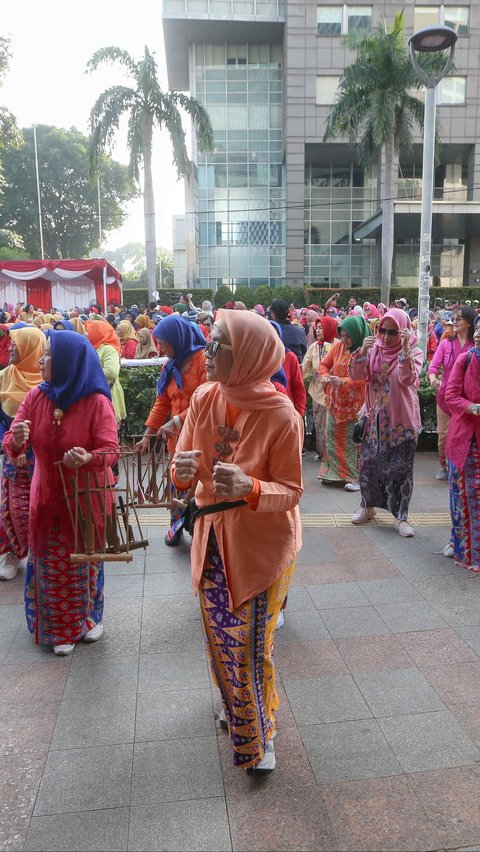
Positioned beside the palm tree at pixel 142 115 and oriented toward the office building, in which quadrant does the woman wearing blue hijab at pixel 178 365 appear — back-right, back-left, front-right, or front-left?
back-right

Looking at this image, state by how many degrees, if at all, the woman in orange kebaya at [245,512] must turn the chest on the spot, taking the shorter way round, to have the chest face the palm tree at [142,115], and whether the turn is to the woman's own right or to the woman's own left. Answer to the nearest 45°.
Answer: approximately 135° to the woman's own right

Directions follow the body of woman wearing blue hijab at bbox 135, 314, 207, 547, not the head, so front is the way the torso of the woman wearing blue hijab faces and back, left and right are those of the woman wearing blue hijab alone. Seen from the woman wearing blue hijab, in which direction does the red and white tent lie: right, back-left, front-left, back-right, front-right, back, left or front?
back-right

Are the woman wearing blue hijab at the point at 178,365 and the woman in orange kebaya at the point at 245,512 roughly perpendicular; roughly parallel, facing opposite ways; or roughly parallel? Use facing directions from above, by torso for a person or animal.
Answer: roughly parallel

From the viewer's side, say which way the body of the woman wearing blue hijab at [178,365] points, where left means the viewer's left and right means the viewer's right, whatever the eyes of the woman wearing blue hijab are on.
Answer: facing the viewer and to the left of the viewer

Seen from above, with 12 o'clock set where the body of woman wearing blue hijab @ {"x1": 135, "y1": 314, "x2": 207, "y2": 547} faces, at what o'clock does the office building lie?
The office building is roughly at 5 o'clock from the woman wearing blue hijab.

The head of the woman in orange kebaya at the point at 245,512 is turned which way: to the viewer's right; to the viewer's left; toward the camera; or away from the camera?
to the viewer's left

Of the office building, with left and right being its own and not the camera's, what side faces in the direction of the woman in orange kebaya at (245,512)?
front

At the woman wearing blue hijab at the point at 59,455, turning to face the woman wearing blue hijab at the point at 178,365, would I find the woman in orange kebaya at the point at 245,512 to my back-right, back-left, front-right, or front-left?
back-right

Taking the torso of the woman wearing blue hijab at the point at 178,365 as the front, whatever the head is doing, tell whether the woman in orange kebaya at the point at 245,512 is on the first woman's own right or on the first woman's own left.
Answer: on the first woman's own left

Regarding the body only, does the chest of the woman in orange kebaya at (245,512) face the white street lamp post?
no

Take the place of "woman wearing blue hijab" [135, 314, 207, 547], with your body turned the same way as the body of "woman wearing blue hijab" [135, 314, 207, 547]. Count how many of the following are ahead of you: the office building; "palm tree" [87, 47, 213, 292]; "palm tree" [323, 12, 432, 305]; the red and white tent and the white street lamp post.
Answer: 0

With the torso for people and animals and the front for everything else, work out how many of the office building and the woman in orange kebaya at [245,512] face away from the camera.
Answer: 0

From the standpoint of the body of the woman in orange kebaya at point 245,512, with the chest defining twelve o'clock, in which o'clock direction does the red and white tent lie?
The red and white tent is roughly at 4 o'clock from the woman in orange kebaya.

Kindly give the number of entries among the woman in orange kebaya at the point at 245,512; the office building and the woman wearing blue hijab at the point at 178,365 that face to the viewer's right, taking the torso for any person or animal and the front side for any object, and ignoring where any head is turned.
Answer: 0

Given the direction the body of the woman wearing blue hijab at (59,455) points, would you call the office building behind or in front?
behind

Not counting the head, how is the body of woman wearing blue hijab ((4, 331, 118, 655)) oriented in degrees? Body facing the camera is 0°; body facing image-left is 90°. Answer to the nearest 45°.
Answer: approximately 45°

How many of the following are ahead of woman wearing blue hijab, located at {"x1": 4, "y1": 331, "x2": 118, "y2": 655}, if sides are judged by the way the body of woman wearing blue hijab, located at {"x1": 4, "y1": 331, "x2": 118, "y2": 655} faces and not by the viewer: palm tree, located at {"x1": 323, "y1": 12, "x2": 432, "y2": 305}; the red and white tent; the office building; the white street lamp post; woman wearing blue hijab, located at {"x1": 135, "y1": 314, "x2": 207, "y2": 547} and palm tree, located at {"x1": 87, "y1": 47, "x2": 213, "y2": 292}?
0

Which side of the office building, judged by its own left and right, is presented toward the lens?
front

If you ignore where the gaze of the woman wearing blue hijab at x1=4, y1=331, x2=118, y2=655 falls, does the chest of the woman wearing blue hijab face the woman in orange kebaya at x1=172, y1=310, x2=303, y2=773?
no
